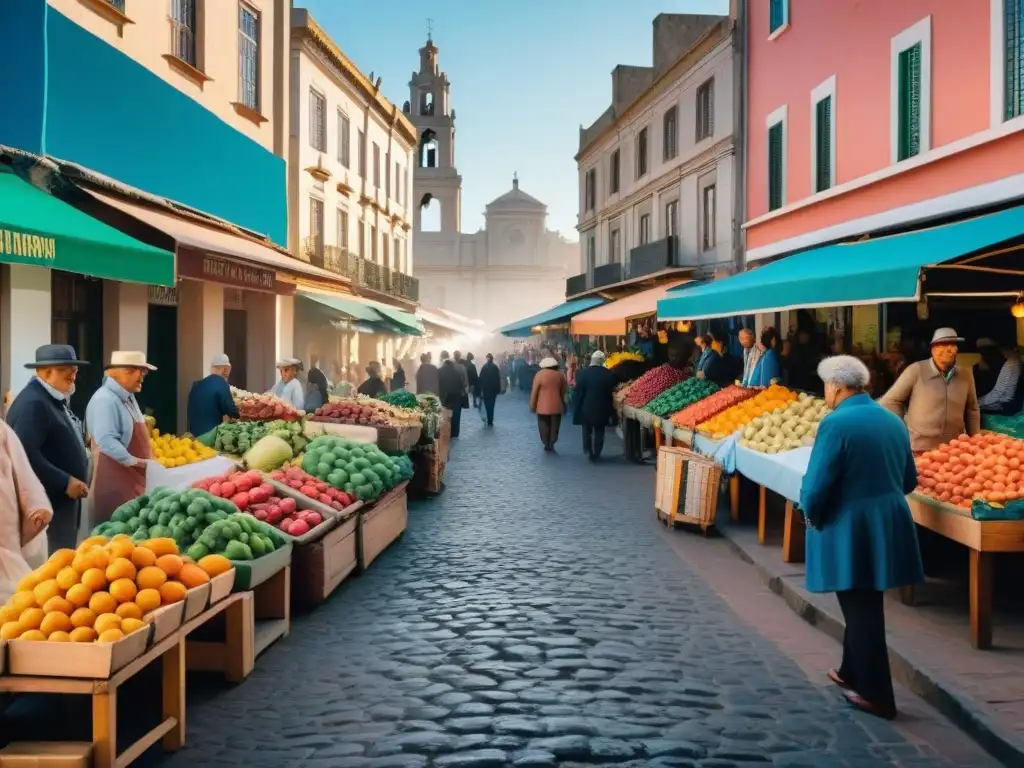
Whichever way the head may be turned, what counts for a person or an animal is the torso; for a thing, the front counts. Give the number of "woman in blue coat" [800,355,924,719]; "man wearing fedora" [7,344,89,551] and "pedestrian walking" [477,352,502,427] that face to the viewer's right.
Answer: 1

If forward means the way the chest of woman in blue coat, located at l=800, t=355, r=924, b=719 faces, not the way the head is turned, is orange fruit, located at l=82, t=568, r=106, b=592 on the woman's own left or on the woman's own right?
on the woman's own left

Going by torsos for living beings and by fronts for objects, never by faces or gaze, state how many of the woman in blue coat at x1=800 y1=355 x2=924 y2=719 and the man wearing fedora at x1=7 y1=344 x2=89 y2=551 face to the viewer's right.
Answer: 1

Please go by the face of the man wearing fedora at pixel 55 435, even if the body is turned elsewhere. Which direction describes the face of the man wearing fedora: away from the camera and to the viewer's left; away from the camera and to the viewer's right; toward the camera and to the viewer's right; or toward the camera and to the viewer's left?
toward the camera and to the viewer's right

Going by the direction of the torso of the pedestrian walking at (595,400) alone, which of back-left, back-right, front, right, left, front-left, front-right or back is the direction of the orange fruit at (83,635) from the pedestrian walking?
back

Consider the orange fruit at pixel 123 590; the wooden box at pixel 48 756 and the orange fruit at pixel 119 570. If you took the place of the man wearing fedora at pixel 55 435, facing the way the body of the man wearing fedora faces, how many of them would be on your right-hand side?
3

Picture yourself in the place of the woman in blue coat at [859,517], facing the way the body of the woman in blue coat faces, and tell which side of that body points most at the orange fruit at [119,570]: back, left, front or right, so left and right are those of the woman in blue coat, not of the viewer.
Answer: left

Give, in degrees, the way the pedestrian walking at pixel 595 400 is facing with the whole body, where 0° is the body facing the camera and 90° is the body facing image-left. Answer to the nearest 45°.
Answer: approximately 180°

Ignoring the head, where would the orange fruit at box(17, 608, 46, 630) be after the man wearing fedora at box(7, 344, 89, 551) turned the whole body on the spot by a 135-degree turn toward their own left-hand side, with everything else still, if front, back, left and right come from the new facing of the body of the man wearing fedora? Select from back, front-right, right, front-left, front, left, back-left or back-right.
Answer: back-left

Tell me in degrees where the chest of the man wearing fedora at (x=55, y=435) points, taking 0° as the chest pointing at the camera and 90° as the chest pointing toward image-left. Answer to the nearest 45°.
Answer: approximately 270°

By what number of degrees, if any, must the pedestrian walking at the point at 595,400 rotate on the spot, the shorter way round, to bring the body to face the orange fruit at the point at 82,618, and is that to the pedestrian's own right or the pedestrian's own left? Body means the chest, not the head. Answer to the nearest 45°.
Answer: approximately 180°
